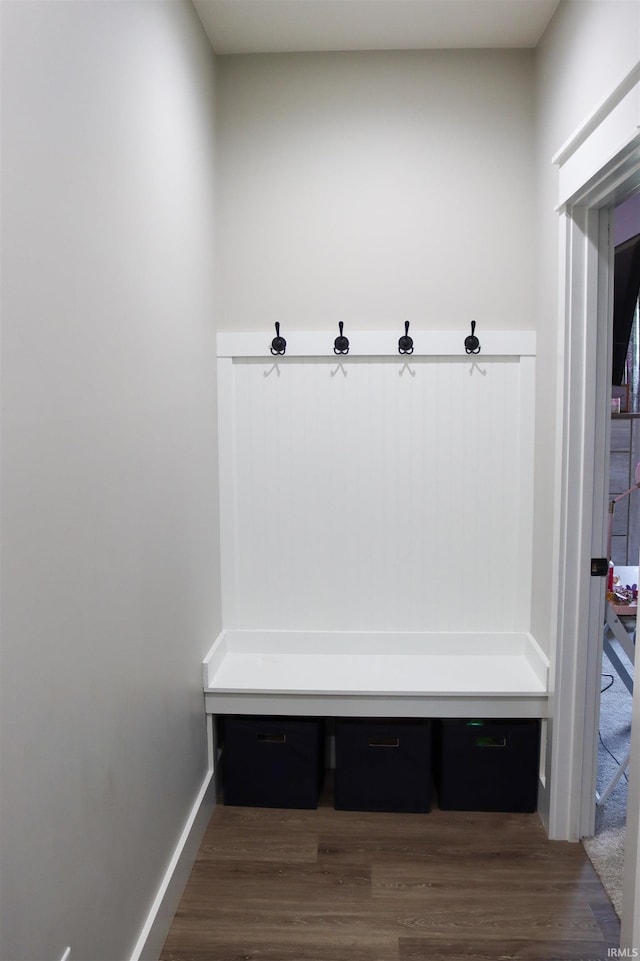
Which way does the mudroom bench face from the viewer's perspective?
toward the camera
